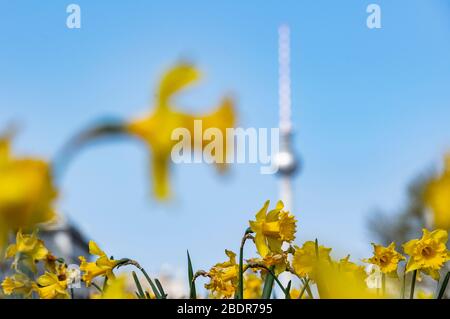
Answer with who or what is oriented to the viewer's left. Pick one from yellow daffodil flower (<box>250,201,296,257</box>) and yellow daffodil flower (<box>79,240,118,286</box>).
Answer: yellow daffodil flower (<box>79,240,118,286</box>)

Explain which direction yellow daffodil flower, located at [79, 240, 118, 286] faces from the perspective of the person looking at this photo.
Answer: facing to the left of the viewer

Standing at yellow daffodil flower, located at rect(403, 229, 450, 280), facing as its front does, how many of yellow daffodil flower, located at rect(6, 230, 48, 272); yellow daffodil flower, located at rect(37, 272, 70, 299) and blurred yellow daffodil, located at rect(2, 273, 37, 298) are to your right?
3

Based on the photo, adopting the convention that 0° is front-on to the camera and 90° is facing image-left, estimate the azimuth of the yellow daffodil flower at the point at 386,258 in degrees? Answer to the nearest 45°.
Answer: approximately 0°

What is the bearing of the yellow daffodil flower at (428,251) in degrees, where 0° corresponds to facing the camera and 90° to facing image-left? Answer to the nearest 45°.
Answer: approximately 0°

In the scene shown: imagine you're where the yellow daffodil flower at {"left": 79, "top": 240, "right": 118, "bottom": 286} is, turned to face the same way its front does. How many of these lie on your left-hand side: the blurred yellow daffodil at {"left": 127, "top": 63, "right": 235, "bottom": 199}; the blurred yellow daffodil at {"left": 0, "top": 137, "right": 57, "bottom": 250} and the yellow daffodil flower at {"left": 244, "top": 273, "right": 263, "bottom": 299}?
2
